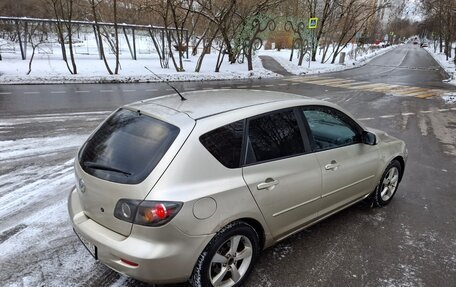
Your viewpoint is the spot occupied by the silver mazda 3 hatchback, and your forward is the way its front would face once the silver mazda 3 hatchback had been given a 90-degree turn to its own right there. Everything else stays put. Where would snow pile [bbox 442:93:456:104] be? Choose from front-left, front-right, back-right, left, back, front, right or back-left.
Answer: left

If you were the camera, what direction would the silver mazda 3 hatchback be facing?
facing away from the viewer and to the right of the viewer
